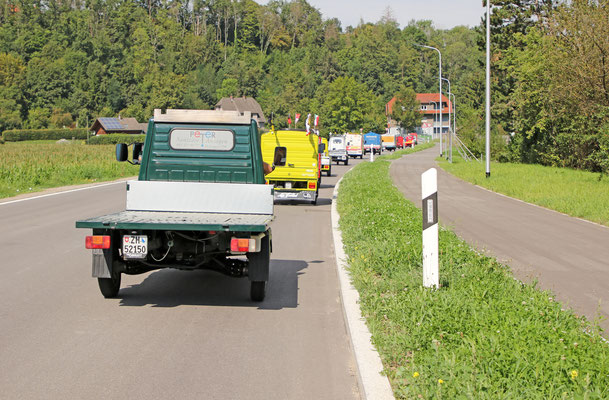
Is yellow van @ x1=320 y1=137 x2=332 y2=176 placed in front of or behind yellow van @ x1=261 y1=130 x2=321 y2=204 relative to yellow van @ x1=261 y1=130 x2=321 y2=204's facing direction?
in front

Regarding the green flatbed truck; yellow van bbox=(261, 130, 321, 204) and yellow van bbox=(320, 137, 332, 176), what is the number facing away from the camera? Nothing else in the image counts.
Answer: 3

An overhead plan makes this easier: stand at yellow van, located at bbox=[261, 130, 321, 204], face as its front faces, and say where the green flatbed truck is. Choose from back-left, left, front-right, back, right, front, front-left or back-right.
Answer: back

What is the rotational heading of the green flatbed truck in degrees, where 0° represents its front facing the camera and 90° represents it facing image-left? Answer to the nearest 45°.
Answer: approximately 180°

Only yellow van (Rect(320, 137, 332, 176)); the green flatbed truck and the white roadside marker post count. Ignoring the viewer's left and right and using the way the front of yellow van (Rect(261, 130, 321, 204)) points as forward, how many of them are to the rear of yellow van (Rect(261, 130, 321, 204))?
2

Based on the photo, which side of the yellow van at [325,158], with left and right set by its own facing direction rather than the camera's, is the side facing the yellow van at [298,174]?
back

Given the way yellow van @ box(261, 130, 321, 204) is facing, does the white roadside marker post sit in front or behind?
behind

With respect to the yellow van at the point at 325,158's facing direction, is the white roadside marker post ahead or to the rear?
to the rear

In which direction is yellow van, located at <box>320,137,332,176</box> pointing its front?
away from the camera

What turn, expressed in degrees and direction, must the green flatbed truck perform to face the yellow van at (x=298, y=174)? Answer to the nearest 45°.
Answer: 0° — it already faces it

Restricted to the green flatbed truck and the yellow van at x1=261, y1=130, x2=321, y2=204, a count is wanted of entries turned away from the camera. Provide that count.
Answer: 2

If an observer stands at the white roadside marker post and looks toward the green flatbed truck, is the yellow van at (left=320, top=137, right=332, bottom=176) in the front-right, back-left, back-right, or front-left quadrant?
front-right

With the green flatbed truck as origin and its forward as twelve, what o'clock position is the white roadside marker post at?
The white roadside marker post is roughly at 4 o'clock from the green flatbed truck.

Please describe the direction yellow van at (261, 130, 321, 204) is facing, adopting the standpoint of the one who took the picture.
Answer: facing away from the viewer

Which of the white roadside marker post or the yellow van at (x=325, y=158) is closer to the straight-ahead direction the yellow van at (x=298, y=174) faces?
the yellow van
